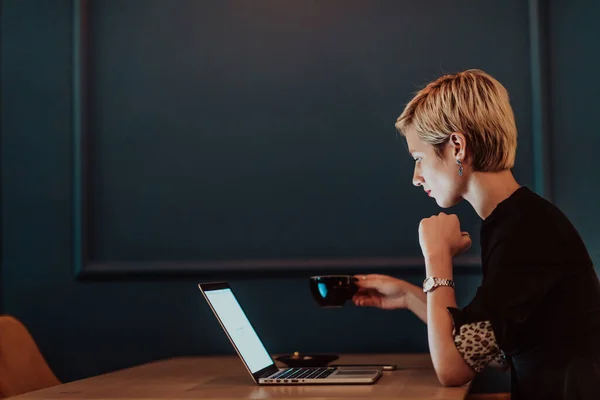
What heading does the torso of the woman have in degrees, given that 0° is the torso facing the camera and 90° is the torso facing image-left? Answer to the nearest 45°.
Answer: approximately 90°

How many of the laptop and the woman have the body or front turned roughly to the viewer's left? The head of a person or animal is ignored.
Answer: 1

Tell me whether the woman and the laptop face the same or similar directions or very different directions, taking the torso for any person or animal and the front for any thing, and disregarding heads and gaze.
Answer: very different directions

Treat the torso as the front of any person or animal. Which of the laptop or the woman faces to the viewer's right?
the laptop

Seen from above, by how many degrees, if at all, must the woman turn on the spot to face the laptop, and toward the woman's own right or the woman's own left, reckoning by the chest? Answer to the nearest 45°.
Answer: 0° — they already face it

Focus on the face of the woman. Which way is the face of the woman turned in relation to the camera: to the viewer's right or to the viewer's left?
to the viewer's left

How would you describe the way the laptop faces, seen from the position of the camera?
facing to the right of the viewer
